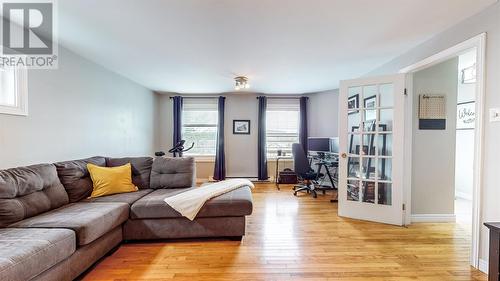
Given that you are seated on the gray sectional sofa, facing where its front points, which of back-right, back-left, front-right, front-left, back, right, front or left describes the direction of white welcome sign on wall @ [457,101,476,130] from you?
front-left

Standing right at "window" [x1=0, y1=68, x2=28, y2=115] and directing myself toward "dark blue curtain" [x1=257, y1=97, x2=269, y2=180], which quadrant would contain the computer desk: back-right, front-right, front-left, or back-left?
front-right

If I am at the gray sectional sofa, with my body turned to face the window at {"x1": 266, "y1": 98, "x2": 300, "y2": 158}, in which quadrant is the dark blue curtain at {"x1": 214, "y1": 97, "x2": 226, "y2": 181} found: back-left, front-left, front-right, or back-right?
front-left

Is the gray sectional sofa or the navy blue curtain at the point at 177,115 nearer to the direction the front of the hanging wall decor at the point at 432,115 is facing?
the gray sectional sofa

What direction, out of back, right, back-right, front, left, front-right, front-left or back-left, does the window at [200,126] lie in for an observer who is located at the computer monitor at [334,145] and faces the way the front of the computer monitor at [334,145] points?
front-right

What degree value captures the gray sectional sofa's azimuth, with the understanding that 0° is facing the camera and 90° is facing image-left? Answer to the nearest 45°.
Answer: approximately 315°

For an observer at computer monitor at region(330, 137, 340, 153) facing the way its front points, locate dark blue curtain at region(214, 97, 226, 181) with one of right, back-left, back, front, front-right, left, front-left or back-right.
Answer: front-right

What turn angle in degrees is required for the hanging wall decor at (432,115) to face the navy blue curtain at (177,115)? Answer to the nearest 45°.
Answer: approximately 90° to its right

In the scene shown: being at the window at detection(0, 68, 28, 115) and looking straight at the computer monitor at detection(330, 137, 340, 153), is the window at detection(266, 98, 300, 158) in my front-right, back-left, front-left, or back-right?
front-left

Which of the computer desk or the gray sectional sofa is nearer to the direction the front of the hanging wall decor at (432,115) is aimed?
the gray sectional sofa

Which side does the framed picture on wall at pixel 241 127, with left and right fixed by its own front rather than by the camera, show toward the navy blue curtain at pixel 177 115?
right

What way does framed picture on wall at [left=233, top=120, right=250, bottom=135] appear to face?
toward the camera

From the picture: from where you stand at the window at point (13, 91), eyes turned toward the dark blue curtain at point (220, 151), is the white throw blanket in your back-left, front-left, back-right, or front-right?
front-right

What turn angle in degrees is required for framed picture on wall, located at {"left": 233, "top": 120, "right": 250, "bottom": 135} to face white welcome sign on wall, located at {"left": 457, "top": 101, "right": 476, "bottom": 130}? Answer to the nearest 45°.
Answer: approximately 90° to its left
